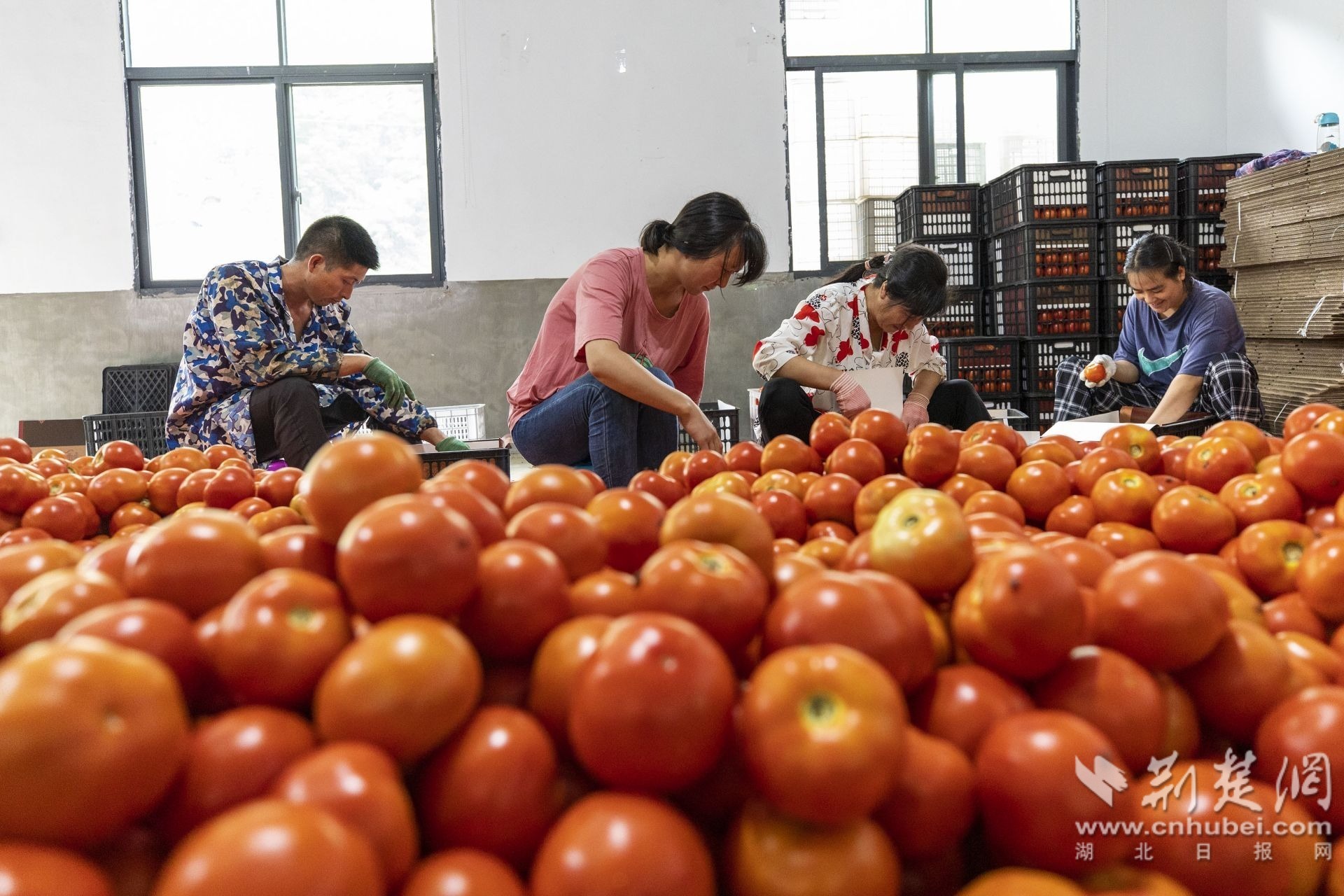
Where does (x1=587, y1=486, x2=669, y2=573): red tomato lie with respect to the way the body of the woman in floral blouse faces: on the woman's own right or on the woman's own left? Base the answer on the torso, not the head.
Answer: on the woman's own right

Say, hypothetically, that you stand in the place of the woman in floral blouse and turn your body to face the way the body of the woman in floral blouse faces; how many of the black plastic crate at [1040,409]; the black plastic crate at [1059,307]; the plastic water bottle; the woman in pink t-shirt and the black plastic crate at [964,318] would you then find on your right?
1

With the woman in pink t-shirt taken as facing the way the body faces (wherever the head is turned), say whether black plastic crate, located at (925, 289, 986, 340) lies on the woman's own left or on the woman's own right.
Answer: on the woman's own left

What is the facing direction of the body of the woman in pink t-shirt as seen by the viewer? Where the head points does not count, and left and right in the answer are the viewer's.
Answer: facing the viewer and to the right of the viewer

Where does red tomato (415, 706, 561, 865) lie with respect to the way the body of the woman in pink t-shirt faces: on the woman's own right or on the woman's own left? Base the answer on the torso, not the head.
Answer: on the woman's own right

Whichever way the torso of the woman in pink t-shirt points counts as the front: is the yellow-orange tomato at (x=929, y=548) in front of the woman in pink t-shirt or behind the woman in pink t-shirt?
in front

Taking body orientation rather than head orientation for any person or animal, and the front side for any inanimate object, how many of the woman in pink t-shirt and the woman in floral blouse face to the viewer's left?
0

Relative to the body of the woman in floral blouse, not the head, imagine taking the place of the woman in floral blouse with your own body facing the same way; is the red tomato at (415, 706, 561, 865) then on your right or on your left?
on your right

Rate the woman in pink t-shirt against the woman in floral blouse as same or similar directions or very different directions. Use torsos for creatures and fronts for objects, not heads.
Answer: same or similar directions

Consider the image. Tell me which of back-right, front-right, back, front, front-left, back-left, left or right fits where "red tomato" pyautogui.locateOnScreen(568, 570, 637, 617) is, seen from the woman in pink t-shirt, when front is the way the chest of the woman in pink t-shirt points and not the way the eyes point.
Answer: front-right

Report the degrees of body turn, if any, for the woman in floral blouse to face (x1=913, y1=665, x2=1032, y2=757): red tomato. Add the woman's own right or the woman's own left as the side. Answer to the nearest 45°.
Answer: approximately 45° to the woman's own right

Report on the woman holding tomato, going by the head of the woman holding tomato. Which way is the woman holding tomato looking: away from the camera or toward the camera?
toward the camera

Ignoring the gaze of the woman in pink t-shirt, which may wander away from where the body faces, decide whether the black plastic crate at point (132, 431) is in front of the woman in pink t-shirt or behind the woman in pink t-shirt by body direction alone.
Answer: behind
